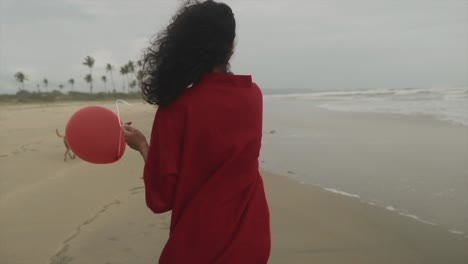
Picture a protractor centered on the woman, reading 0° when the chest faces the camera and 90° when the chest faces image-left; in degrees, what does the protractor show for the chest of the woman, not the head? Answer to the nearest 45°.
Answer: approximately 135°
